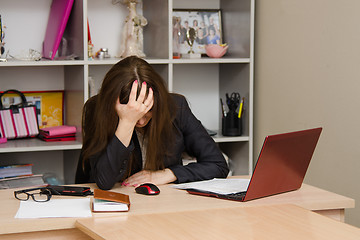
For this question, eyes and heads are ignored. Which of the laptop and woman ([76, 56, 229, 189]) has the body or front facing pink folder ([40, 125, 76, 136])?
the laptop

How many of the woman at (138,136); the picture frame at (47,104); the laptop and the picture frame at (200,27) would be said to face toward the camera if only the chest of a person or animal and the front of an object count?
3

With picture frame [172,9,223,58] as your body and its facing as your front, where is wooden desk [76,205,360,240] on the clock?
The wooden desk is roughly at 12 o'clock from the picture frame.
